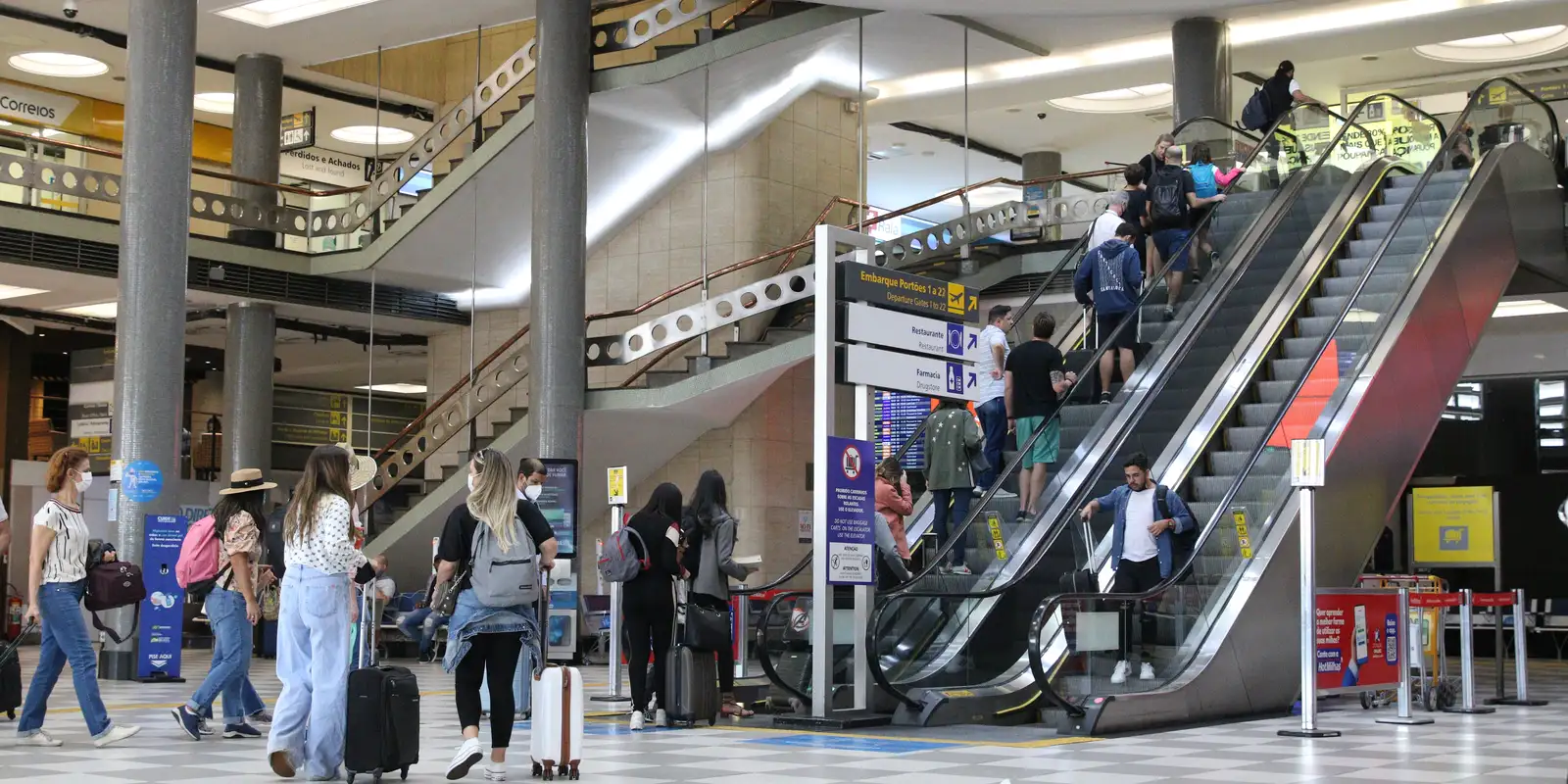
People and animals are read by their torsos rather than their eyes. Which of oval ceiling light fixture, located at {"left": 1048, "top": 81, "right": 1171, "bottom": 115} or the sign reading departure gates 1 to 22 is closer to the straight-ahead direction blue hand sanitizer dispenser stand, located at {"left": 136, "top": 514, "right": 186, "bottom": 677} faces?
the sign reading departure gates 1 to 22

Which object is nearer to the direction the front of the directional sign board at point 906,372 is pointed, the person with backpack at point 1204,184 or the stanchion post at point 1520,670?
the stanchion post

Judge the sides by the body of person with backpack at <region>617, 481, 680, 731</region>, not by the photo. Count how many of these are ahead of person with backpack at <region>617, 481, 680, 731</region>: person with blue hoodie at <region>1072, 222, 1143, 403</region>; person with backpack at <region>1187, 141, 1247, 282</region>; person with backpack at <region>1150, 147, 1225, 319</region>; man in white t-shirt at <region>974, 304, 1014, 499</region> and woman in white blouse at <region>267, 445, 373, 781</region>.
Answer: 4

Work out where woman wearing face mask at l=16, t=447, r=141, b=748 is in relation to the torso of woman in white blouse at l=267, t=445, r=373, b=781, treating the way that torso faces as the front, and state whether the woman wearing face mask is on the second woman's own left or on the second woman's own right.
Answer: on the second woman's own left

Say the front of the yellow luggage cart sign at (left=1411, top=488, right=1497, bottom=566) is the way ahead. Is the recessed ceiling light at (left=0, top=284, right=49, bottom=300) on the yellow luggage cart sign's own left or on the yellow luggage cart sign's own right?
on the yellow luggage cart sign's own right

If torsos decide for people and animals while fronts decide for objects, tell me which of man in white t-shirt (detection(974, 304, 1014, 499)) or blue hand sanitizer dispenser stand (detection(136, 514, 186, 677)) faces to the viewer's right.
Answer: the man in white t-shirt
